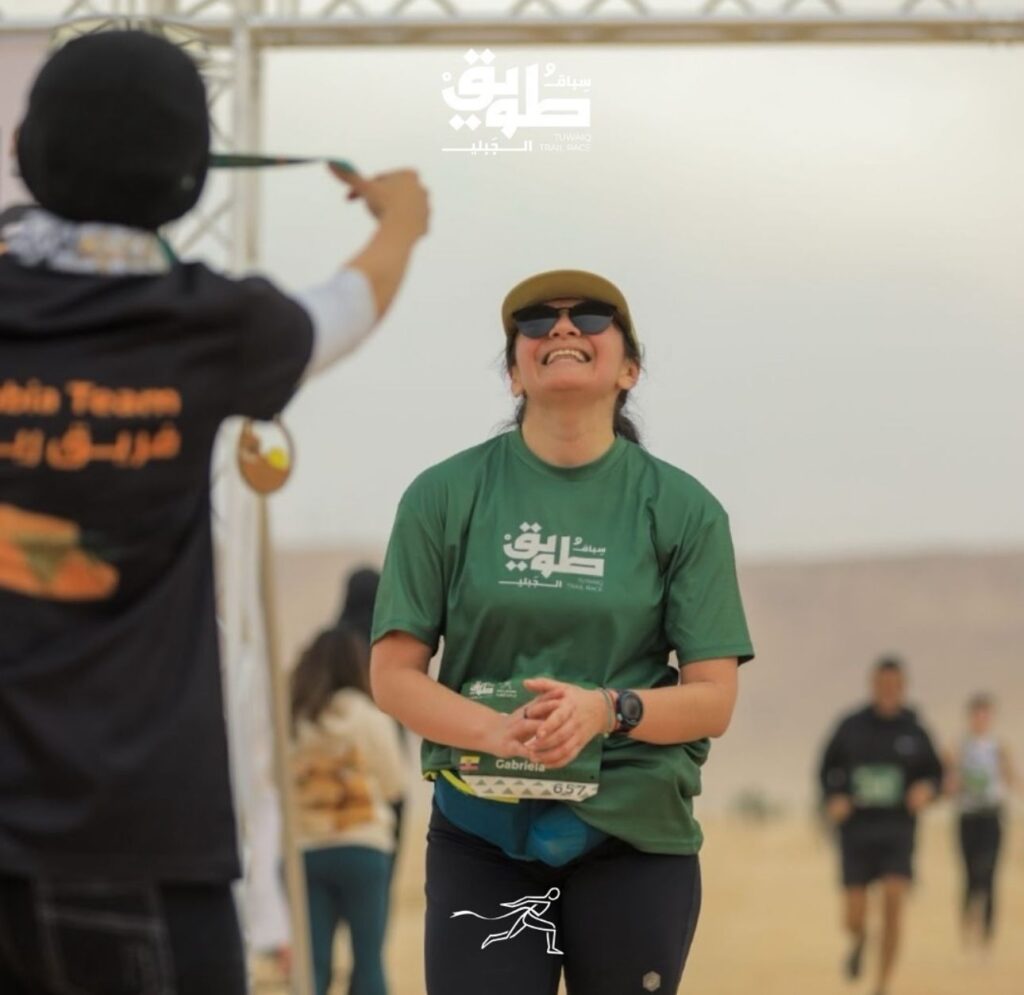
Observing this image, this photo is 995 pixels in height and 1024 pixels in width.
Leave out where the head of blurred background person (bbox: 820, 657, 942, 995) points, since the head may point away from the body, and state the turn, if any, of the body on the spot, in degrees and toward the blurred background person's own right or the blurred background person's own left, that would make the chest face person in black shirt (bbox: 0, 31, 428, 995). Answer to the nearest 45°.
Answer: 0° — they already face them

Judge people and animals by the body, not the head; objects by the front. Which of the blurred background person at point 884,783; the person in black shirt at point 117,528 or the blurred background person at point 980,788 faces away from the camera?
the person in black shirt

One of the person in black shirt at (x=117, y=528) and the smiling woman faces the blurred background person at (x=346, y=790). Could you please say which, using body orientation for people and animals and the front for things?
the person in black shirt

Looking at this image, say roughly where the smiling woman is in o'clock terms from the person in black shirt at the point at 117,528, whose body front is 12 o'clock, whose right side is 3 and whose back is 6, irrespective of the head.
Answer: The smiling woman is roughly at 1 o'clock from the person in black shirt.

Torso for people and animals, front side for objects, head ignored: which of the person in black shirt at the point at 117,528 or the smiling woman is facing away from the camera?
the person in black shirt

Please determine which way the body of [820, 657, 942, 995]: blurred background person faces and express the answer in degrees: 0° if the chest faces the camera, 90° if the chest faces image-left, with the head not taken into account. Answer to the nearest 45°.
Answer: approximately 0°

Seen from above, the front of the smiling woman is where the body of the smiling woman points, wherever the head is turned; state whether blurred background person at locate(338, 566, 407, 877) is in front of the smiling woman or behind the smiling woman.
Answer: behind

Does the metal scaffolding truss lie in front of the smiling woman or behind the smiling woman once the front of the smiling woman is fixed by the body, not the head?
behind

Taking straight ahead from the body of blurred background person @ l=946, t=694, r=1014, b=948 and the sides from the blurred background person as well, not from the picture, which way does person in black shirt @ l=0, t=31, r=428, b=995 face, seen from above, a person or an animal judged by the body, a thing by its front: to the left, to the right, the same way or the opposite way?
the opposite way

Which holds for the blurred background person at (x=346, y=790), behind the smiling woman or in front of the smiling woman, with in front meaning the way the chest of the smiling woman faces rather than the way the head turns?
behind

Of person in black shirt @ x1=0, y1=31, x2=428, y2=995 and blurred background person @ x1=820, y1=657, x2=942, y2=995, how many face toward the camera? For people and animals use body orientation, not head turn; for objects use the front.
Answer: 1

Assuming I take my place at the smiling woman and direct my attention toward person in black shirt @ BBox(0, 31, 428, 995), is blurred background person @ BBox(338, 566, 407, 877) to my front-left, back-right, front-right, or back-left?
back-right

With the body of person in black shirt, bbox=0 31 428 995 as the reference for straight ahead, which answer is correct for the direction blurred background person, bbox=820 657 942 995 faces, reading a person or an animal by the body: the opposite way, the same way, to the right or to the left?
the opposite way

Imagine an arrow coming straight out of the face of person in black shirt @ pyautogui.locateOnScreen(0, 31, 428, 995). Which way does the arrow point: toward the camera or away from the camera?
away from the camera

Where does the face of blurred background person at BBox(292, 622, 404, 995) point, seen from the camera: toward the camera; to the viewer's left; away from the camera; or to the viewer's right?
away from the camera
